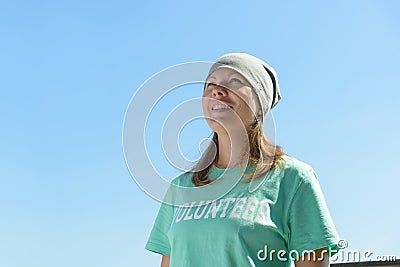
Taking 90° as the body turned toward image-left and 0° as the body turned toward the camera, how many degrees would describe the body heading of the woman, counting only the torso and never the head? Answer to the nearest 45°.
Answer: approximately 45°
